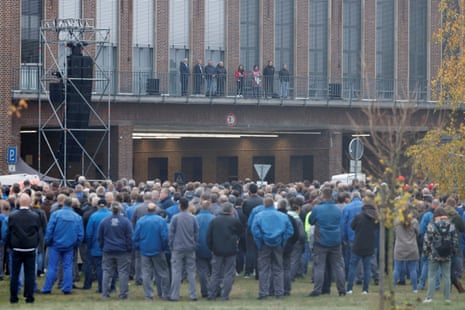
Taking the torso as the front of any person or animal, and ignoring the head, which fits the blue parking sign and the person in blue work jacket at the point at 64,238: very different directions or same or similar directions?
very different directions

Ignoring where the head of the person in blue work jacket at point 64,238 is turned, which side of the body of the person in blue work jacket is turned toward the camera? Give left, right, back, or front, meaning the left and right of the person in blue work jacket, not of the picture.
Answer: back

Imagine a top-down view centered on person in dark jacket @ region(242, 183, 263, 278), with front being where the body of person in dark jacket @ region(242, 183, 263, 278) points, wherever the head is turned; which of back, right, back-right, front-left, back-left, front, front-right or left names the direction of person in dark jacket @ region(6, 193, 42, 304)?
back-left

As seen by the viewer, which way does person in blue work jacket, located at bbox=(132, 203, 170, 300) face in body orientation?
away from the camera

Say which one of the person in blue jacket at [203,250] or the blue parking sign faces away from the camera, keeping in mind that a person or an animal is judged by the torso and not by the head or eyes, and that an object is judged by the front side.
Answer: the person in blue jacket

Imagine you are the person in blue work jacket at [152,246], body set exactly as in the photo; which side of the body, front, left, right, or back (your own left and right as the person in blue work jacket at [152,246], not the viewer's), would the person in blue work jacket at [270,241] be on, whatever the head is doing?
right

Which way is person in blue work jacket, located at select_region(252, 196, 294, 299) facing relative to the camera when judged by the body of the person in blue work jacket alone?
away from the camera

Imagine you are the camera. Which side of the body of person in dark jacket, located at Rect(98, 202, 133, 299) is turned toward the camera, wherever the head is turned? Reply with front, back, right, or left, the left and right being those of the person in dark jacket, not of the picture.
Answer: back

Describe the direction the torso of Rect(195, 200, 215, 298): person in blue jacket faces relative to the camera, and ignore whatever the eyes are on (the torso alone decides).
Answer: away from the camera

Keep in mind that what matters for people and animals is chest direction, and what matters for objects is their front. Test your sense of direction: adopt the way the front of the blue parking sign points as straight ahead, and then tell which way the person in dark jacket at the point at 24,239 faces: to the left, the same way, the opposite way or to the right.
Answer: the opposite way

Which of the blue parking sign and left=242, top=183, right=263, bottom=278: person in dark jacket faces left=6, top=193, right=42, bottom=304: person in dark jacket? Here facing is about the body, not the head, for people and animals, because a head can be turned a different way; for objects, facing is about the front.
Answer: the blue parking sign

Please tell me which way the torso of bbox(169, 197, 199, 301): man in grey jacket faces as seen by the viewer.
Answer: away from the camera

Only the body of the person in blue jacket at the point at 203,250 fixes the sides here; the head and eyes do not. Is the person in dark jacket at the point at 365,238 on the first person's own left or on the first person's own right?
on the first person's own right

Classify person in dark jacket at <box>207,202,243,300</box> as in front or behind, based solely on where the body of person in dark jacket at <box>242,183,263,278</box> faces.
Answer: behind
